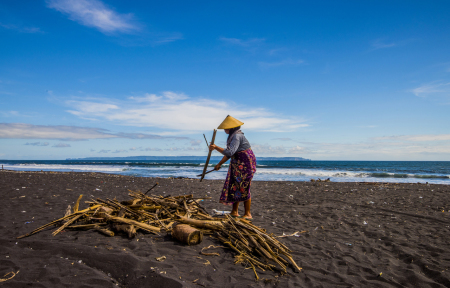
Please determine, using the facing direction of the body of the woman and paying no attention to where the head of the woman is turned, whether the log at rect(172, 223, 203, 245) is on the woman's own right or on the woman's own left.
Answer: on the woman's own left

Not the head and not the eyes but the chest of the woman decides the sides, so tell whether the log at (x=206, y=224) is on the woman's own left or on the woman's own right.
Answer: on the woman's own left

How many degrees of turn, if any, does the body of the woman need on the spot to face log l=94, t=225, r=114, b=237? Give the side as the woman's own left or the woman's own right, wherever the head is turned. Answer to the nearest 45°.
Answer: approximately 45° to the woman's own left

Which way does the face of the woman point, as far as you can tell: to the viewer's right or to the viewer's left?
to the viewer's left

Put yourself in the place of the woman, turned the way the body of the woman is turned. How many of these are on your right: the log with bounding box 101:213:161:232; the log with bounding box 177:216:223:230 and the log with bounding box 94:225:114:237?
0

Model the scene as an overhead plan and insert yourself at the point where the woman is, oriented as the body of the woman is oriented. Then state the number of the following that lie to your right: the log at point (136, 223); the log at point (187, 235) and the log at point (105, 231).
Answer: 0

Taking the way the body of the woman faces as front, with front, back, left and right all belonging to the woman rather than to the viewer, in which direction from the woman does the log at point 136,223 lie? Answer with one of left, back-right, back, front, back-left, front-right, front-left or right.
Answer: front-left

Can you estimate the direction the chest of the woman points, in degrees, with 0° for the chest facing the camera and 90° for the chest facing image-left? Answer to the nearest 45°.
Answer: approximately 90°

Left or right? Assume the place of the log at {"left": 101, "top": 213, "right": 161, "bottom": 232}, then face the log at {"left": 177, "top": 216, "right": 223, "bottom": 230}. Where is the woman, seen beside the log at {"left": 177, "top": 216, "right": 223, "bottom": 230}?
left

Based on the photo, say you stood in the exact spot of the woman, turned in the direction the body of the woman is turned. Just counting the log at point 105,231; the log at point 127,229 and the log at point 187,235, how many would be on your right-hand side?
0
